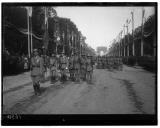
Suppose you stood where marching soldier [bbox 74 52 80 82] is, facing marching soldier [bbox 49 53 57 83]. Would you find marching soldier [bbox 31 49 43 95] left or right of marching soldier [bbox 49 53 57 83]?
left

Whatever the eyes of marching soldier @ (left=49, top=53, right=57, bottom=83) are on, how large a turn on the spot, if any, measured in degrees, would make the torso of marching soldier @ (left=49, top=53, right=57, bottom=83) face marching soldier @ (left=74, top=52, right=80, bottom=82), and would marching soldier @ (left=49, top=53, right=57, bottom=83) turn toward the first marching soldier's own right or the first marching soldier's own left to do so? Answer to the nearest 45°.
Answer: approximately 90° to the first marching soldier's own left

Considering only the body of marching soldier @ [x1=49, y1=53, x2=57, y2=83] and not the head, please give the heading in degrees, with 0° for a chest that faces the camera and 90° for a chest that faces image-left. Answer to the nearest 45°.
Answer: approximately 0°

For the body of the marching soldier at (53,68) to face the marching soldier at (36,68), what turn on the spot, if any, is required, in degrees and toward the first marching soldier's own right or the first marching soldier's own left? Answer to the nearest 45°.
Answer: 0° — they already face them
